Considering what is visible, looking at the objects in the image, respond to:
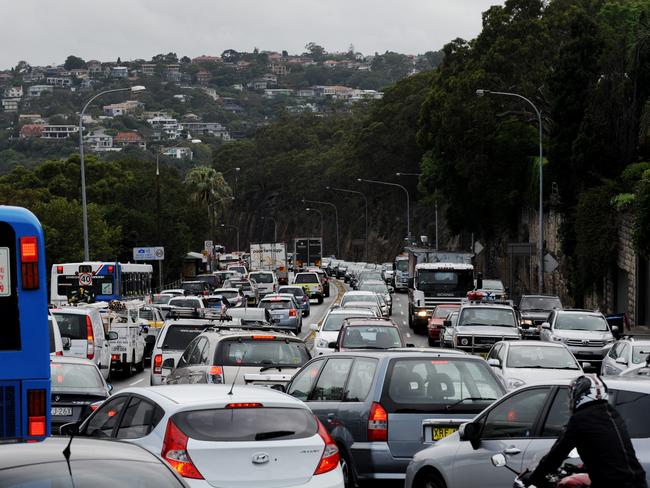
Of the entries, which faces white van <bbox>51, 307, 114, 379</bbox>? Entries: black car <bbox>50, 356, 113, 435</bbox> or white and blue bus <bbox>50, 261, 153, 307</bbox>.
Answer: the black car

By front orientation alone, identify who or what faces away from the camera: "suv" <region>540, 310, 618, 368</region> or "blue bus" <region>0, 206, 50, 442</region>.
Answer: the blue bus

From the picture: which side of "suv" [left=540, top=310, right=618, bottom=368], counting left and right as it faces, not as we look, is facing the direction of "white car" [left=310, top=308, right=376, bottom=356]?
right

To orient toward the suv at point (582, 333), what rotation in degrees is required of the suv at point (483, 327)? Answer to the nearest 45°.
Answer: approximately 90° to its left

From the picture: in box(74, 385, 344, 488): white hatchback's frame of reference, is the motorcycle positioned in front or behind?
behind

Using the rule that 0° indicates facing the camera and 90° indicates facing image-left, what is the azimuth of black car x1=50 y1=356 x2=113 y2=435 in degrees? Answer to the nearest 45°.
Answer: approximately 180°

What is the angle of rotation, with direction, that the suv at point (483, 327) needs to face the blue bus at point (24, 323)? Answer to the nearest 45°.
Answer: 0° — it already faces it

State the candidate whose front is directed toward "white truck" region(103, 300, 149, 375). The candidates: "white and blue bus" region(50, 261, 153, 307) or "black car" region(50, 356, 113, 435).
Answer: the black car

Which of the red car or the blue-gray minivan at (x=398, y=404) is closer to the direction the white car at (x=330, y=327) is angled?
the blue-gray minivan

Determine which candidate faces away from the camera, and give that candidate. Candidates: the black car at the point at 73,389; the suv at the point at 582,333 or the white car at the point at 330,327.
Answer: the black car

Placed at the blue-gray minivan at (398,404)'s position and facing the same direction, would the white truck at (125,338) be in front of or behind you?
in front

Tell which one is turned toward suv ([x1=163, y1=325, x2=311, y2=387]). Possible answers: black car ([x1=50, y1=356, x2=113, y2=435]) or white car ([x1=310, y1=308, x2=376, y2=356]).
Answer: the white car

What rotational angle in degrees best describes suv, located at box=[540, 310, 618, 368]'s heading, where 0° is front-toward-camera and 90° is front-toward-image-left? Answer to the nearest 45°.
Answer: approximately 0°

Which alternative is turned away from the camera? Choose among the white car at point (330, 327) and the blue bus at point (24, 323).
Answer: the blue bus

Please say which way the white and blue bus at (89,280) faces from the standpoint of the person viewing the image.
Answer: facing away from the viewer and to the right of the viewer

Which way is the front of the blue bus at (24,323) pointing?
away from the camera
